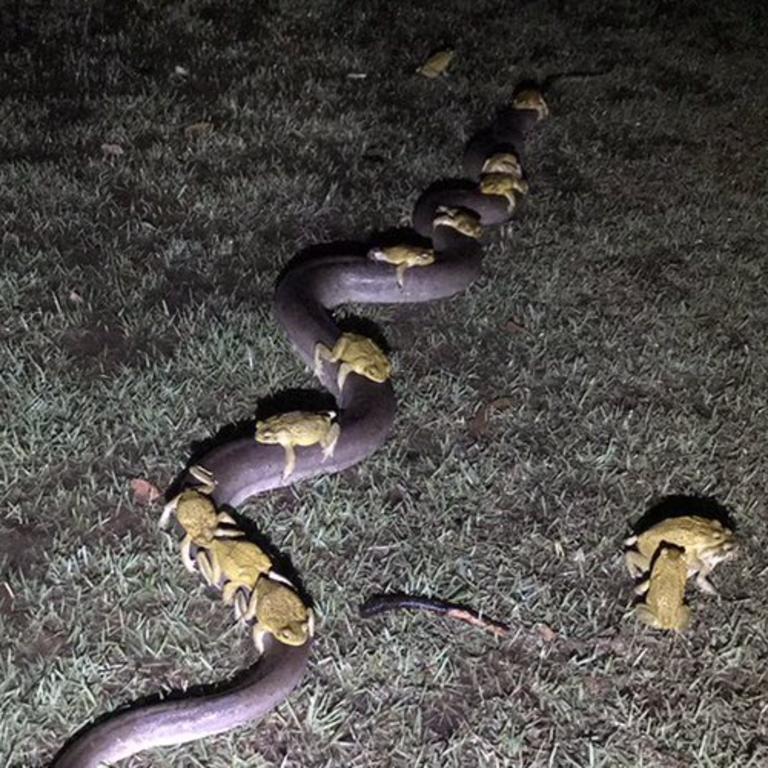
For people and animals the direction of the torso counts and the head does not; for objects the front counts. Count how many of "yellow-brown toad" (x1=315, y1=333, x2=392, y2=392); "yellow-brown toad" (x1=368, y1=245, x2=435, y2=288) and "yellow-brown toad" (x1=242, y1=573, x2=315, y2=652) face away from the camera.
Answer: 0

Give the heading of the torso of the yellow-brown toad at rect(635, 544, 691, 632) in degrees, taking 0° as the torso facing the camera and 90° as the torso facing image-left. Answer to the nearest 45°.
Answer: approximately 180°

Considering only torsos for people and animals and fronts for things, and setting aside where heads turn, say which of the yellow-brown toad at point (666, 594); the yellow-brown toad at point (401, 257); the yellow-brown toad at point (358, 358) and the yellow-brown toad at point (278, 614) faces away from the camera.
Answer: the yellow-brown toad at point (666, 594)

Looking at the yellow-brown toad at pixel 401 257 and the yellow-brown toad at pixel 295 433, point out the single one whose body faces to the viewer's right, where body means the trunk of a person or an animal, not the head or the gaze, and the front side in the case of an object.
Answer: the yellow-brown toad at pixel 401 257

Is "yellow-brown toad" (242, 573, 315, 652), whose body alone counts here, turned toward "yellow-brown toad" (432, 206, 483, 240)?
no

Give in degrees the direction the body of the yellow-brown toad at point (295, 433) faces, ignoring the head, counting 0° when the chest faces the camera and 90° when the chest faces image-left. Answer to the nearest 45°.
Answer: approximately 90°

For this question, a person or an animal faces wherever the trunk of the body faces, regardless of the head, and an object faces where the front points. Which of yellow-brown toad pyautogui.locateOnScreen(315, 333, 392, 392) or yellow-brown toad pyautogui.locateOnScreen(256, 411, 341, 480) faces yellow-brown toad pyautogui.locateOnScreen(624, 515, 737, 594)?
yellow-brown toad pyautogui.locateOnScreen(315, 333, 392, 392)

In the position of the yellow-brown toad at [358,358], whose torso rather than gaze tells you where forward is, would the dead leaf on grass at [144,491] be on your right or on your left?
on your right

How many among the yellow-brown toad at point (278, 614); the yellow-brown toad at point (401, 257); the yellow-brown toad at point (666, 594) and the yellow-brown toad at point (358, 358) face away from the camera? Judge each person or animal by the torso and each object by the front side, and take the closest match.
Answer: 1

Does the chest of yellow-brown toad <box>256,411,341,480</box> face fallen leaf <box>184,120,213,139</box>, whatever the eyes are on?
no
